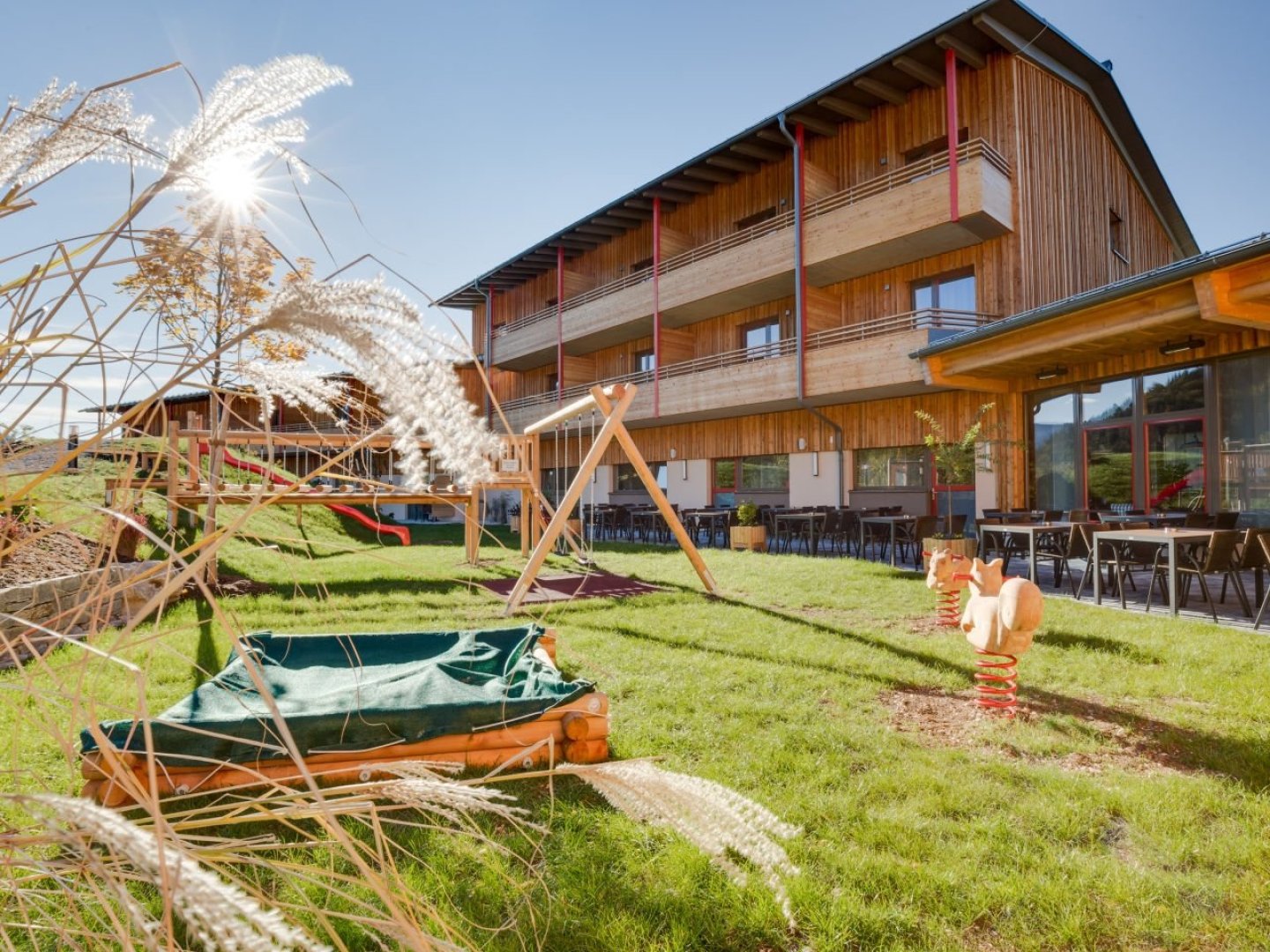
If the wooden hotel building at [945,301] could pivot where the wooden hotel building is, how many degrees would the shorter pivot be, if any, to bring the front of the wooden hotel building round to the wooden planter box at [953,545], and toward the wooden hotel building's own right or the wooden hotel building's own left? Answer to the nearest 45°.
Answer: approximately 45° to the wooden hotel building's own left

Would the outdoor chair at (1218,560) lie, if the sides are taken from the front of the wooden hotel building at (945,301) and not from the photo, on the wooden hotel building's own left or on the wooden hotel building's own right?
on the wooden hotel building's own left

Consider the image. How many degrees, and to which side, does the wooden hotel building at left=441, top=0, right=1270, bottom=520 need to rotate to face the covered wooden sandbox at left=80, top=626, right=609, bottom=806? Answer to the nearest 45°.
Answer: approximately 45° to its left

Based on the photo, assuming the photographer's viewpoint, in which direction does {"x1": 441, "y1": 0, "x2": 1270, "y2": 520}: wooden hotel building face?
facing the viewer and to the left of the viewer

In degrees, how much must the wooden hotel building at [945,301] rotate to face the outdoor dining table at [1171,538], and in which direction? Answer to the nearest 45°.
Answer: approximately 45° to its left

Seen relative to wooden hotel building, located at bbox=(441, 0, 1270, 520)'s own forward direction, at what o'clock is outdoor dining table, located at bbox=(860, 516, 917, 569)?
The outdoor dining table is roughly at 11 o'clock from the wooden hotel building.

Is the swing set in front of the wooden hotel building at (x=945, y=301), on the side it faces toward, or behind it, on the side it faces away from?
in front
